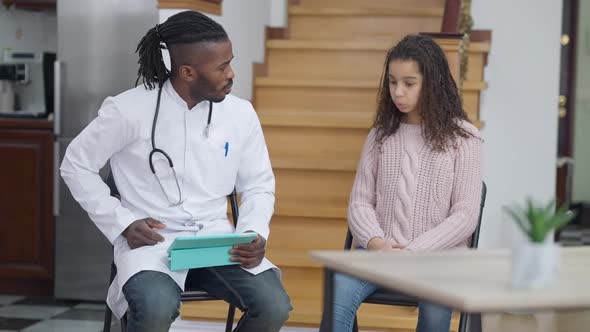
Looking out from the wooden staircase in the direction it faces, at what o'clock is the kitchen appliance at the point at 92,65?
The kitchen appliance is roughly at 3 o'clock from the wooden staircase.

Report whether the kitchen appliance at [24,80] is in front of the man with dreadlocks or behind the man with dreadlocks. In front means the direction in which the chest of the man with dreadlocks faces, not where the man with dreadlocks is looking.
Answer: behind

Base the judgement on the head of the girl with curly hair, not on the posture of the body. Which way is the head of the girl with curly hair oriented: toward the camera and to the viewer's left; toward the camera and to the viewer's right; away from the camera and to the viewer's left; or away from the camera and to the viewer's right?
toward the camera and to the viewer's left

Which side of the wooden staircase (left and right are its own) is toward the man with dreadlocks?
front

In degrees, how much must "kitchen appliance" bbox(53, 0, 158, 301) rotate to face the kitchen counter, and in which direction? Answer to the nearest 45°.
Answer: approximately 135° to its right

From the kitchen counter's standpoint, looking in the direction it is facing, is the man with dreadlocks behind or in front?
in front

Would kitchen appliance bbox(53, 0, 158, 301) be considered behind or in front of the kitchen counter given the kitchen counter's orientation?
in front

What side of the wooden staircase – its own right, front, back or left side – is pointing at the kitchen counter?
right

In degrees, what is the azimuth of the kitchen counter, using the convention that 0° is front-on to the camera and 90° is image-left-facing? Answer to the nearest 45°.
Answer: approximately 0°
